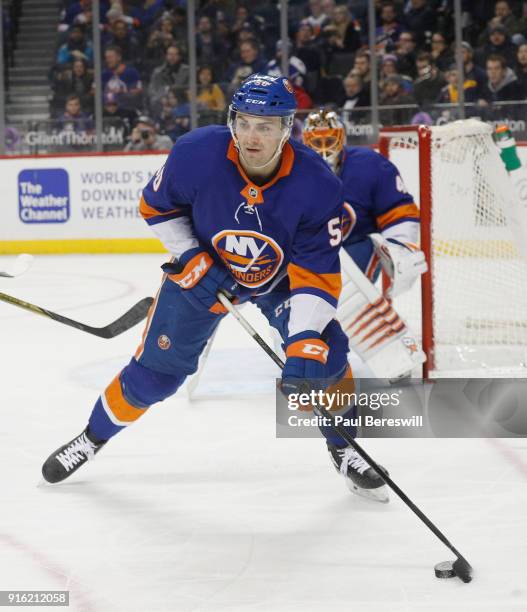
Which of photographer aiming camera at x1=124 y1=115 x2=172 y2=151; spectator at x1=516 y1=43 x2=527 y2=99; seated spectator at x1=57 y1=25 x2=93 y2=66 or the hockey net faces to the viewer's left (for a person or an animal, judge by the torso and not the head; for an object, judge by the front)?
the hockey net

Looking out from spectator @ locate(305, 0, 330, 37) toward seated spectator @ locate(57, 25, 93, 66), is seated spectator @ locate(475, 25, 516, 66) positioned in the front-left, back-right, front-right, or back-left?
back-left

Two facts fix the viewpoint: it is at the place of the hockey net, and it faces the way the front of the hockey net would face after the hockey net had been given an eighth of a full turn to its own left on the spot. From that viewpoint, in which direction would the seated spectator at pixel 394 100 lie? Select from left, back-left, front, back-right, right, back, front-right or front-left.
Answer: back-right

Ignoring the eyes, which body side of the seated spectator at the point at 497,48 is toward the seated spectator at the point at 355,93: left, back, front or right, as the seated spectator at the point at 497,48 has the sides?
right

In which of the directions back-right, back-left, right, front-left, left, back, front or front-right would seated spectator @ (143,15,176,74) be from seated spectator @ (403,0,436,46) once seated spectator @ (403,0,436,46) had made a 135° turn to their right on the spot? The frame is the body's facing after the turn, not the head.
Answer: front-left

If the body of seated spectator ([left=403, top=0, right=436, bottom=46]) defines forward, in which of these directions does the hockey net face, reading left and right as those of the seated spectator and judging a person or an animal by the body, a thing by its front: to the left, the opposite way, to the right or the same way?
to the right

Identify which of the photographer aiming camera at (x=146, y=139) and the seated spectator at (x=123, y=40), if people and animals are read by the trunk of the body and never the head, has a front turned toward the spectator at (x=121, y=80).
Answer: the seated spectator at (x=123, y=40)

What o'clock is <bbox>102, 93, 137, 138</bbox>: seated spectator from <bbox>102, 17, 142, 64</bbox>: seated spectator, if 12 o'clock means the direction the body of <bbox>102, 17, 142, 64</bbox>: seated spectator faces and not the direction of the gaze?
<bbox>102, 93, 137, 138</bbox>: seated spectator is roughly at 12 o'clock from <bbox>102, 17, 142, 64</bbox>: seated spectator.
